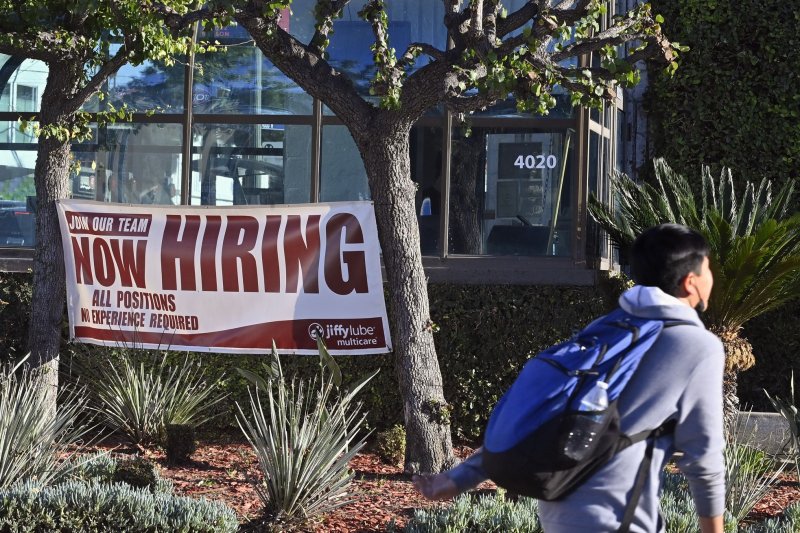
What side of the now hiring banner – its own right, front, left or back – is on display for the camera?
front

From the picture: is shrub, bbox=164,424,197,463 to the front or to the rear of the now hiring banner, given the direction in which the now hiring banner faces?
to the front

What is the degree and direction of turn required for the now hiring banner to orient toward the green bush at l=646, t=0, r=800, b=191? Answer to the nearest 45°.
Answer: approximately 90° to its left

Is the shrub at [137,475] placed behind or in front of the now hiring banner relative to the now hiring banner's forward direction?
in front

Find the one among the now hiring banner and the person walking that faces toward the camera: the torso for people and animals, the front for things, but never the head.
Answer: the now hiring banner

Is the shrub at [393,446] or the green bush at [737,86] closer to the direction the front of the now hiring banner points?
the shrub

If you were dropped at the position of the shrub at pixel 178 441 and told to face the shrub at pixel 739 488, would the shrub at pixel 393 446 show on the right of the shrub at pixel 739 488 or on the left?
left

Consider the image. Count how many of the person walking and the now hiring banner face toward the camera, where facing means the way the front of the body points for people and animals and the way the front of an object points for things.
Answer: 1

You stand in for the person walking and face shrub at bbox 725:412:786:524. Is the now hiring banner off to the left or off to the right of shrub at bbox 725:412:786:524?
left

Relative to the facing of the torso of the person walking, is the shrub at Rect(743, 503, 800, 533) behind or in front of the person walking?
in front
